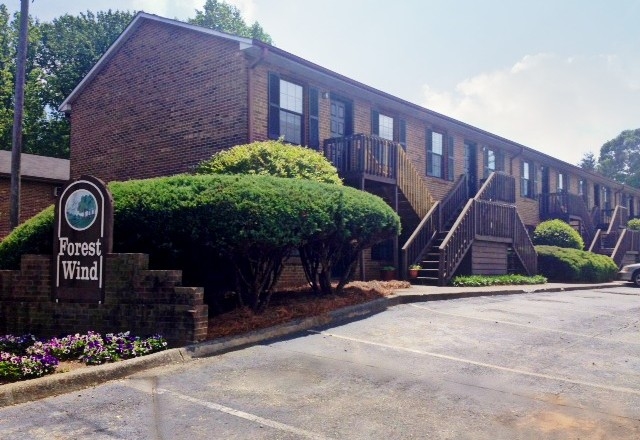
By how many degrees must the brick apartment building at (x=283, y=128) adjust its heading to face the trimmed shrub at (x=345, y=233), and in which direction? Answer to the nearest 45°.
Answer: approximately 45° to its right

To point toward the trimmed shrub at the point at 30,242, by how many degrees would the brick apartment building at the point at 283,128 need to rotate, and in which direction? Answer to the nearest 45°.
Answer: approximately 45° to its right

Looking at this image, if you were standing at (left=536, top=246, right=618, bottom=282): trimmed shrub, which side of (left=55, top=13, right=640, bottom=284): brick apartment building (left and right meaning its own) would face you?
left

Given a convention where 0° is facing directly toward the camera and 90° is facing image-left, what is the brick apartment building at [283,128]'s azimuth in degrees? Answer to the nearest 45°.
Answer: approximately 315°

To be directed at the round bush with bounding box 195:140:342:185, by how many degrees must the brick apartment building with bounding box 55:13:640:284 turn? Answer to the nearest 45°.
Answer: approximately 45° to its right

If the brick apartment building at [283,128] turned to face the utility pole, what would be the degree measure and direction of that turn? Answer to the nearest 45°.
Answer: approximately 90° to its right

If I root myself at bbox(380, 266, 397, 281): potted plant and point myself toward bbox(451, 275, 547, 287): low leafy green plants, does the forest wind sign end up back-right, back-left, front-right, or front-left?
back-right

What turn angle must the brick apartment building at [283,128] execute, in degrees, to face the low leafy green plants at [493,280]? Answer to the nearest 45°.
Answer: approximately 45° to its left
